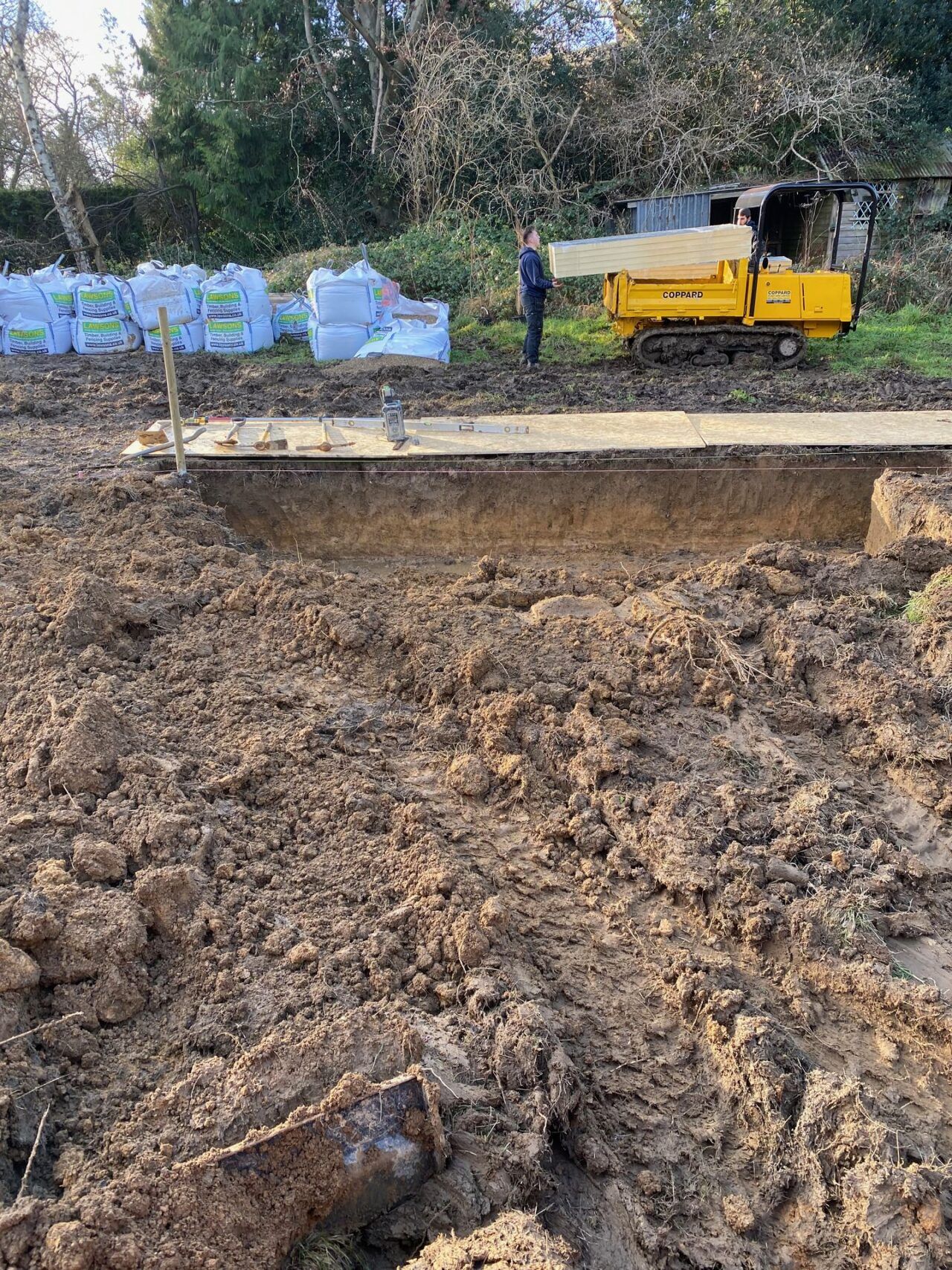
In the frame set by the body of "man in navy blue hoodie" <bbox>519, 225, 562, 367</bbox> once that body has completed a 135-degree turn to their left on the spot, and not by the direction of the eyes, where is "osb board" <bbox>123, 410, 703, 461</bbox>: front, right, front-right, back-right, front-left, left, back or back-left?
back-left

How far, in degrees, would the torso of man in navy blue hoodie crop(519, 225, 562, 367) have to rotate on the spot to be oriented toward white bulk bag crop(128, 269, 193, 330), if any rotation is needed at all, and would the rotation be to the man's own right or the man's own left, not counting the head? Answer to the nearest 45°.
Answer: approximately 180°

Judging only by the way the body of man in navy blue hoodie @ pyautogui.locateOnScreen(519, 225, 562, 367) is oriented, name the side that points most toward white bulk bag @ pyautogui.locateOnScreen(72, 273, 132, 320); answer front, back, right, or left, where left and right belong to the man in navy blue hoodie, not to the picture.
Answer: back

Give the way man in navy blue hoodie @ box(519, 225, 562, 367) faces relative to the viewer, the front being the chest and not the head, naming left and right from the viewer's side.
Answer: facing to the right of the viewer

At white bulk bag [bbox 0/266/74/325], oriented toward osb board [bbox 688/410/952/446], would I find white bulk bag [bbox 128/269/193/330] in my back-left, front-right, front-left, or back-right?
front-left

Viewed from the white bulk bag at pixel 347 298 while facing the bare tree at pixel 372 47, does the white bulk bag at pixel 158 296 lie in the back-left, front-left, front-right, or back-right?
front-left

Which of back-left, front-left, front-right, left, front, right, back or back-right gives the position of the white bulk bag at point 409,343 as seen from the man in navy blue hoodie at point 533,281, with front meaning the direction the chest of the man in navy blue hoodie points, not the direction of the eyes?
back

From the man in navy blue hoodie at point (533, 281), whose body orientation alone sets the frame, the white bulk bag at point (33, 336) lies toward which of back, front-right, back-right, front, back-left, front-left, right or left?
back

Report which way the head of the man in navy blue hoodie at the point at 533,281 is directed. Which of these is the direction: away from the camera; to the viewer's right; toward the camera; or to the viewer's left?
to the viewer's right

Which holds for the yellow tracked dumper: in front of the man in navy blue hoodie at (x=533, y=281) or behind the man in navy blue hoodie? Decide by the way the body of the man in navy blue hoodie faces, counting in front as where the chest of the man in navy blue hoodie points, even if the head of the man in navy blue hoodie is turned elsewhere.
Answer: in front

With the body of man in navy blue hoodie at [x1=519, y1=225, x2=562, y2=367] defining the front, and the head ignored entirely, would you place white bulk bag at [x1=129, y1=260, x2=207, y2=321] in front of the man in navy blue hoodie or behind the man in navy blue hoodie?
behind

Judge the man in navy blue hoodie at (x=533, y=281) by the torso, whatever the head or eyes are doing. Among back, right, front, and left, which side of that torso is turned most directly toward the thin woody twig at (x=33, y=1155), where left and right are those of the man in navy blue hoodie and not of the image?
right

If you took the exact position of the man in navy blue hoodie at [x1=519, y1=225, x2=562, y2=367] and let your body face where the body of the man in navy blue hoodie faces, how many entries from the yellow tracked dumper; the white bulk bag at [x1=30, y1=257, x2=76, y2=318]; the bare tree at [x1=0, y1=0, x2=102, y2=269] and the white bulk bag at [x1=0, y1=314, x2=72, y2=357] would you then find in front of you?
1

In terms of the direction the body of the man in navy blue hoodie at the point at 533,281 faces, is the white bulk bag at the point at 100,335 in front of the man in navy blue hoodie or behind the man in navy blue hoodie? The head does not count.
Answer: behind

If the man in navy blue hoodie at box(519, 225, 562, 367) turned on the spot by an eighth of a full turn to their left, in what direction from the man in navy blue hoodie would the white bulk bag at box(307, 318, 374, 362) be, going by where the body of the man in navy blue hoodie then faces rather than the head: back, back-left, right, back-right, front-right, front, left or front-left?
back-left

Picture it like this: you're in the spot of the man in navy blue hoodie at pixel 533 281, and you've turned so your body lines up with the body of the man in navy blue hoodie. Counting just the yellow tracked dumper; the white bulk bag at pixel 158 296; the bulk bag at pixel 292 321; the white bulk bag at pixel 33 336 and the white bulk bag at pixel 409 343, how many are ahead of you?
1

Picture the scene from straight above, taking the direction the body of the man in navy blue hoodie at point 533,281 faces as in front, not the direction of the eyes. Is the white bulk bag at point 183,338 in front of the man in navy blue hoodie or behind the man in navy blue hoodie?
behind
